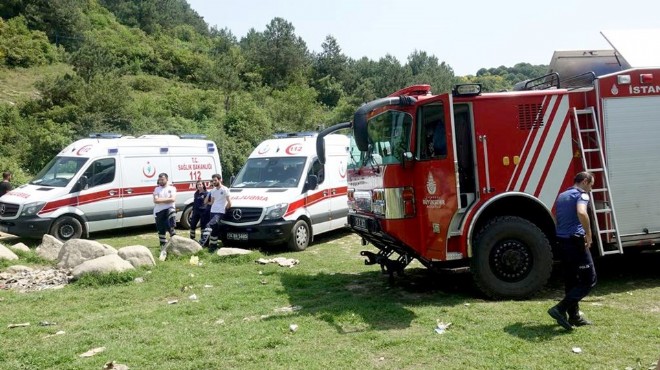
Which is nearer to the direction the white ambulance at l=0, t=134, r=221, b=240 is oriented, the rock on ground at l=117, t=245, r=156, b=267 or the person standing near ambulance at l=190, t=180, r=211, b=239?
the rock on ground

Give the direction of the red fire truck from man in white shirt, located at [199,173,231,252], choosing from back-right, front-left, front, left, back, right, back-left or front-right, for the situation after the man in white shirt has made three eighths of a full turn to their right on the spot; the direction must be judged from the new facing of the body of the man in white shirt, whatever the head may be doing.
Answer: back-right

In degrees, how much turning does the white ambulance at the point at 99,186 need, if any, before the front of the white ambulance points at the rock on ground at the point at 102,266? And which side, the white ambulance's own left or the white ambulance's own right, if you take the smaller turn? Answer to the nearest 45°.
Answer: approximately 45° to the white ambulance's own left

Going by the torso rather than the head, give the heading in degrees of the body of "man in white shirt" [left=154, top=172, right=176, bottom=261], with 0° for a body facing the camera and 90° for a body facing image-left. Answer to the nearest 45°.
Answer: approximately 0°

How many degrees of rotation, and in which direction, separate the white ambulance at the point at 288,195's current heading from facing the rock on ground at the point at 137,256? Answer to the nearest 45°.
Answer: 0° — it already faces it

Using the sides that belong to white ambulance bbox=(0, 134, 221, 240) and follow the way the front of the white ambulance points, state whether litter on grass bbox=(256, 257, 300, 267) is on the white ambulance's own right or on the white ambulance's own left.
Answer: on the white ambulance's own left

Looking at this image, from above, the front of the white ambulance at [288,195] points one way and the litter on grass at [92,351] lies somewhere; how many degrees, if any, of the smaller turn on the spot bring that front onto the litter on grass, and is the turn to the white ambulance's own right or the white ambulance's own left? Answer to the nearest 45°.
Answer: approximately 45° to the white ambulance's own left

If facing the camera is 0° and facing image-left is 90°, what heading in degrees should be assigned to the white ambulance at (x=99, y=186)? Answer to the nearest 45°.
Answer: approximately 45°
